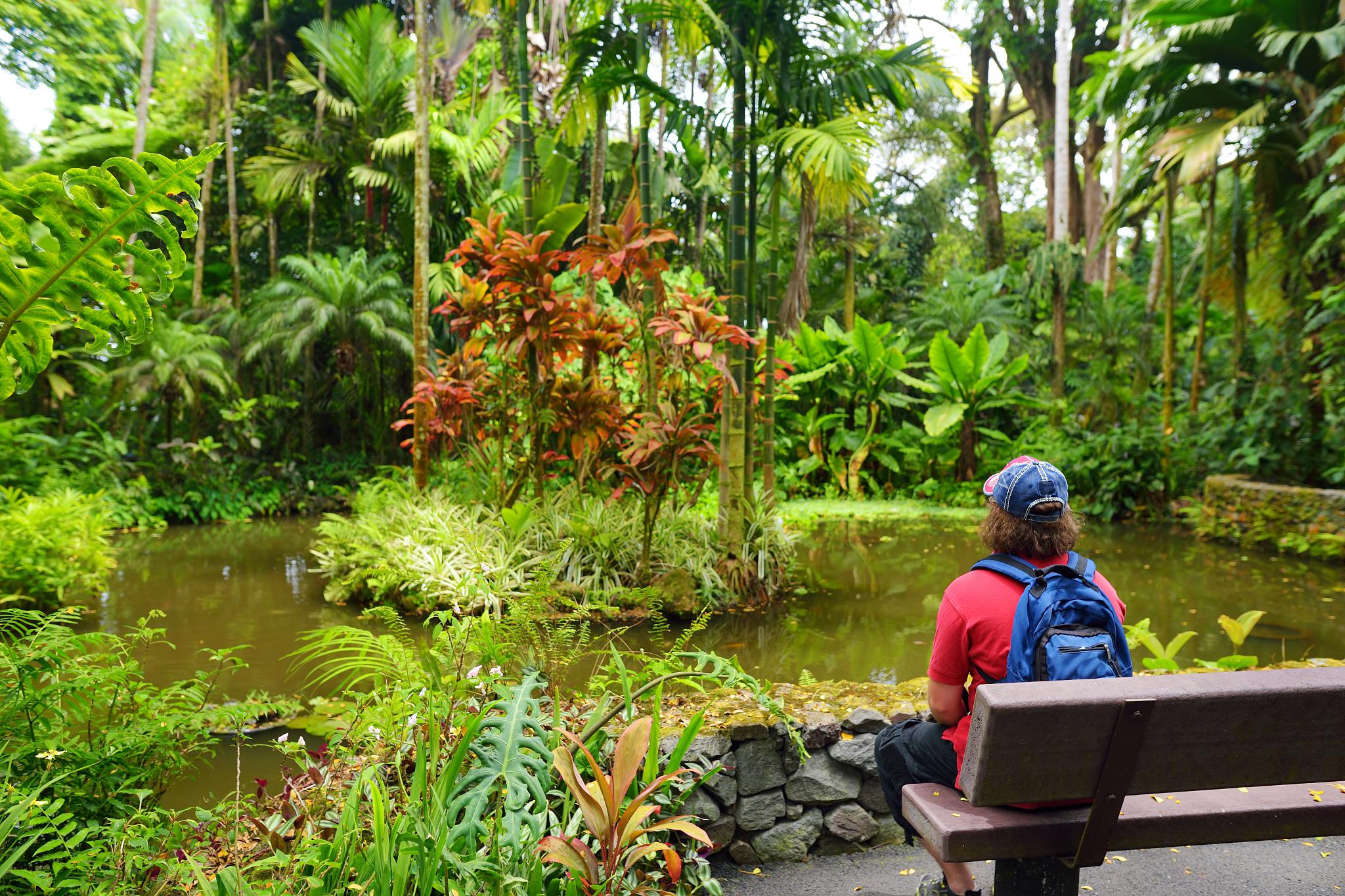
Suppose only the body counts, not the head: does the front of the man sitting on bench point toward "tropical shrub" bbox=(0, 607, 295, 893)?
no

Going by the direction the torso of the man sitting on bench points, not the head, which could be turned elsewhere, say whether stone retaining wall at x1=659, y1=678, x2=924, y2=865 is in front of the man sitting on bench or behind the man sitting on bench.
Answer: in front

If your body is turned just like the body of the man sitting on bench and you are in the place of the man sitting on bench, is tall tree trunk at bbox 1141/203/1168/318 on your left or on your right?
on your right

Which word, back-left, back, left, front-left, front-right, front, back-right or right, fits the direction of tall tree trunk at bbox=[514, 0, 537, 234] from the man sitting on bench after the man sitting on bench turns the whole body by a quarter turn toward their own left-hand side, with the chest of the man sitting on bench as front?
right

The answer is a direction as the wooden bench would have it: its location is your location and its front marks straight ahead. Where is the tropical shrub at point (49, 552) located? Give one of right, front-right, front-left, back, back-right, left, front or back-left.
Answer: left

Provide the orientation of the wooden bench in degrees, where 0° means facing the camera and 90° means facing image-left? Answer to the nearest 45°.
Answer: approximately 180°

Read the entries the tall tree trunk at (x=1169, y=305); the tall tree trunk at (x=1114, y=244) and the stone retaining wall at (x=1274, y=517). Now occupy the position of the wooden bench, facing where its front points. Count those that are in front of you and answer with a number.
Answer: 3

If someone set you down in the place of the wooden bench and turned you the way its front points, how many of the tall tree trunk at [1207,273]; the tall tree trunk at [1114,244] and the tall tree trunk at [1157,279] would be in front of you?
3

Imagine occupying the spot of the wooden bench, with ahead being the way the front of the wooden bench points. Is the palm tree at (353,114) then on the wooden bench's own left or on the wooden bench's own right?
on the wooden bench's own left

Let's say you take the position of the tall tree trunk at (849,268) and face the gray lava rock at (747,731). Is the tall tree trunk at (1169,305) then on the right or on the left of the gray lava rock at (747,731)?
left

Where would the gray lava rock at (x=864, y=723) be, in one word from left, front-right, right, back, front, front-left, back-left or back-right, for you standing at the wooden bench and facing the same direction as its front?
front-left

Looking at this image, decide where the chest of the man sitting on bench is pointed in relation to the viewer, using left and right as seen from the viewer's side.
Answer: facing away from the viewer and to the left of the viewer

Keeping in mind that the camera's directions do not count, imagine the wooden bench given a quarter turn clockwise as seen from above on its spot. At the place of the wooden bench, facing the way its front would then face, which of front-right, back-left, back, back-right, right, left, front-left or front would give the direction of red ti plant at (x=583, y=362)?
back-left

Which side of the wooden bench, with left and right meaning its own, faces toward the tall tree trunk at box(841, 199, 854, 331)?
front

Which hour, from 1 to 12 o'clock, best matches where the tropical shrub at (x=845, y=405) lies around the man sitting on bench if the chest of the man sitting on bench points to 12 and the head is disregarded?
The tropical shrub is roughly at 1 o'clock from the man sitting on bench.

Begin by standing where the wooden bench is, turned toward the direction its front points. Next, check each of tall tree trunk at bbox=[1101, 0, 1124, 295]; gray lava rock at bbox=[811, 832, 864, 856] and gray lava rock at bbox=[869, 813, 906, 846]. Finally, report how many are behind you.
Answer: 0

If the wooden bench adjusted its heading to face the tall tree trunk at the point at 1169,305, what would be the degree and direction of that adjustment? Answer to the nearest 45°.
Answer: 0° — it already faces it

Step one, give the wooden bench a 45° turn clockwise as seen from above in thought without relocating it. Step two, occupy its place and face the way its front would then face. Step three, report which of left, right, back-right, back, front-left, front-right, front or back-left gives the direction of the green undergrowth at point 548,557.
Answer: left

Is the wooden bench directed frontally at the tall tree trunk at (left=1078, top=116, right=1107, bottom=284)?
yes

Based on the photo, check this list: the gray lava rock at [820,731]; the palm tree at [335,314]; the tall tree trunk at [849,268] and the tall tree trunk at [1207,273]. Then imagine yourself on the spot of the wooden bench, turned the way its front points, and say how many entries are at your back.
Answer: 0

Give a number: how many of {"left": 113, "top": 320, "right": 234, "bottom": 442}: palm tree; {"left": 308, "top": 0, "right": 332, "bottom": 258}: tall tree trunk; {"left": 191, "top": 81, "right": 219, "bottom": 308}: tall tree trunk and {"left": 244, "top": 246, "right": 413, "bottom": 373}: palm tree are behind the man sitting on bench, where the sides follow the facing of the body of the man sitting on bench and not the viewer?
0

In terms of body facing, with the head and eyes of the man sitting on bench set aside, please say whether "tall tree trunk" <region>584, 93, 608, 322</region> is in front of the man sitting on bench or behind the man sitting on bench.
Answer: in front
